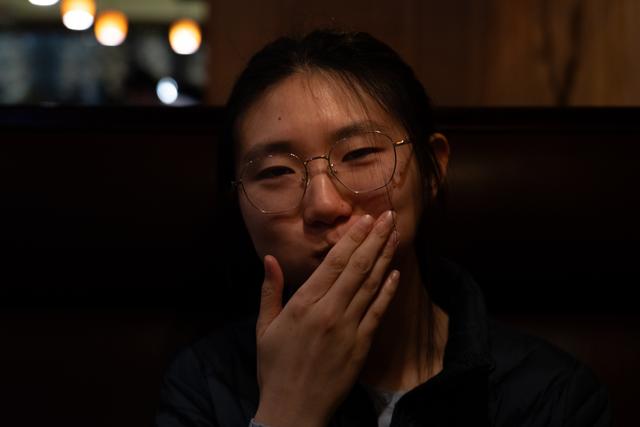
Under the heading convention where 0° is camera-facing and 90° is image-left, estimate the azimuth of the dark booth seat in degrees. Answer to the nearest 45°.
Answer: approximately 0°
